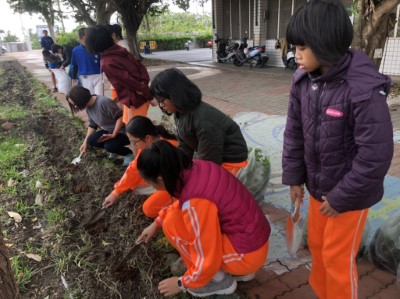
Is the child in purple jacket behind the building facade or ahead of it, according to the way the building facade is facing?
ahead

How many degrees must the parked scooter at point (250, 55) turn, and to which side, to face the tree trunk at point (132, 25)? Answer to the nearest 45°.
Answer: approximately 45° to its right

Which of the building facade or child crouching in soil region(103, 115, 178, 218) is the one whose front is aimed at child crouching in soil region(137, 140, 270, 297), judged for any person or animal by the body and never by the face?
the building facade

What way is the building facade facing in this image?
toward the camera

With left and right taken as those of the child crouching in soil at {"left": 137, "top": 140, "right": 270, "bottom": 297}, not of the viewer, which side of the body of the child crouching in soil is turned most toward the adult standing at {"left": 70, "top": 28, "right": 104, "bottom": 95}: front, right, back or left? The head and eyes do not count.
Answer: right

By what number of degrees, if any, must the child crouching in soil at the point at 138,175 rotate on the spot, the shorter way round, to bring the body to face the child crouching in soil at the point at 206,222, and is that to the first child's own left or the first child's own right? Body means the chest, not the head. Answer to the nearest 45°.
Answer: approximately 90° to the first child's own left

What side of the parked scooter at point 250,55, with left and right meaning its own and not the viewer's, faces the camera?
left

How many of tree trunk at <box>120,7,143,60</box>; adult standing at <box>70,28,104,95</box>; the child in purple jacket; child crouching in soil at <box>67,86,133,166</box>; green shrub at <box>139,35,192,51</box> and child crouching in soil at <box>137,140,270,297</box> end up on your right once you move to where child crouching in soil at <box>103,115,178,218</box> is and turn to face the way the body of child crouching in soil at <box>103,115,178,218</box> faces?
4

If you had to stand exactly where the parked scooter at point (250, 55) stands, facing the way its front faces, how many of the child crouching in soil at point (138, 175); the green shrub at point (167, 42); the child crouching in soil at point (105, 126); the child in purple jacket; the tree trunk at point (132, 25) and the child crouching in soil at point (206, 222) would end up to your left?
4

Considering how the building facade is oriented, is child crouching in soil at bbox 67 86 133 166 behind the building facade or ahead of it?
ahead

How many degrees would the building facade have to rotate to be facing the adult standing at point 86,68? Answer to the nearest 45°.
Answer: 0° — it already faces them

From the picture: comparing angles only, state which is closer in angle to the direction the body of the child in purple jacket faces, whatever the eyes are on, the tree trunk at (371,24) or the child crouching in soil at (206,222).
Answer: the child crouching in soil

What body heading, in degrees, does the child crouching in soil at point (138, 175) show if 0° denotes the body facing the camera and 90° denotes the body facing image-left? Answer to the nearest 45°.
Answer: approximately 90°

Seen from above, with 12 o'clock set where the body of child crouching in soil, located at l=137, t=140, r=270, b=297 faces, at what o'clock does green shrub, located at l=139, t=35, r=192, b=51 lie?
The green shrub is roughly at 3 o'clock from the child crouching in soil.

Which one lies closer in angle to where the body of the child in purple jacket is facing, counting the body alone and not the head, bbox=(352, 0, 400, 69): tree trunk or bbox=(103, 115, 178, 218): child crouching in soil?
the child crouching in soil

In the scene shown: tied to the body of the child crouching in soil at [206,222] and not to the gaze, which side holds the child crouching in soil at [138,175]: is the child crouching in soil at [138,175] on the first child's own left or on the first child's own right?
on the first child's own right

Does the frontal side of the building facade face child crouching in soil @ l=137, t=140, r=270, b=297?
yes

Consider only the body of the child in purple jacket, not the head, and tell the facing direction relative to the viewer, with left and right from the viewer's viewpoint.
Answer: facing the viewer and to the left of the viewer
